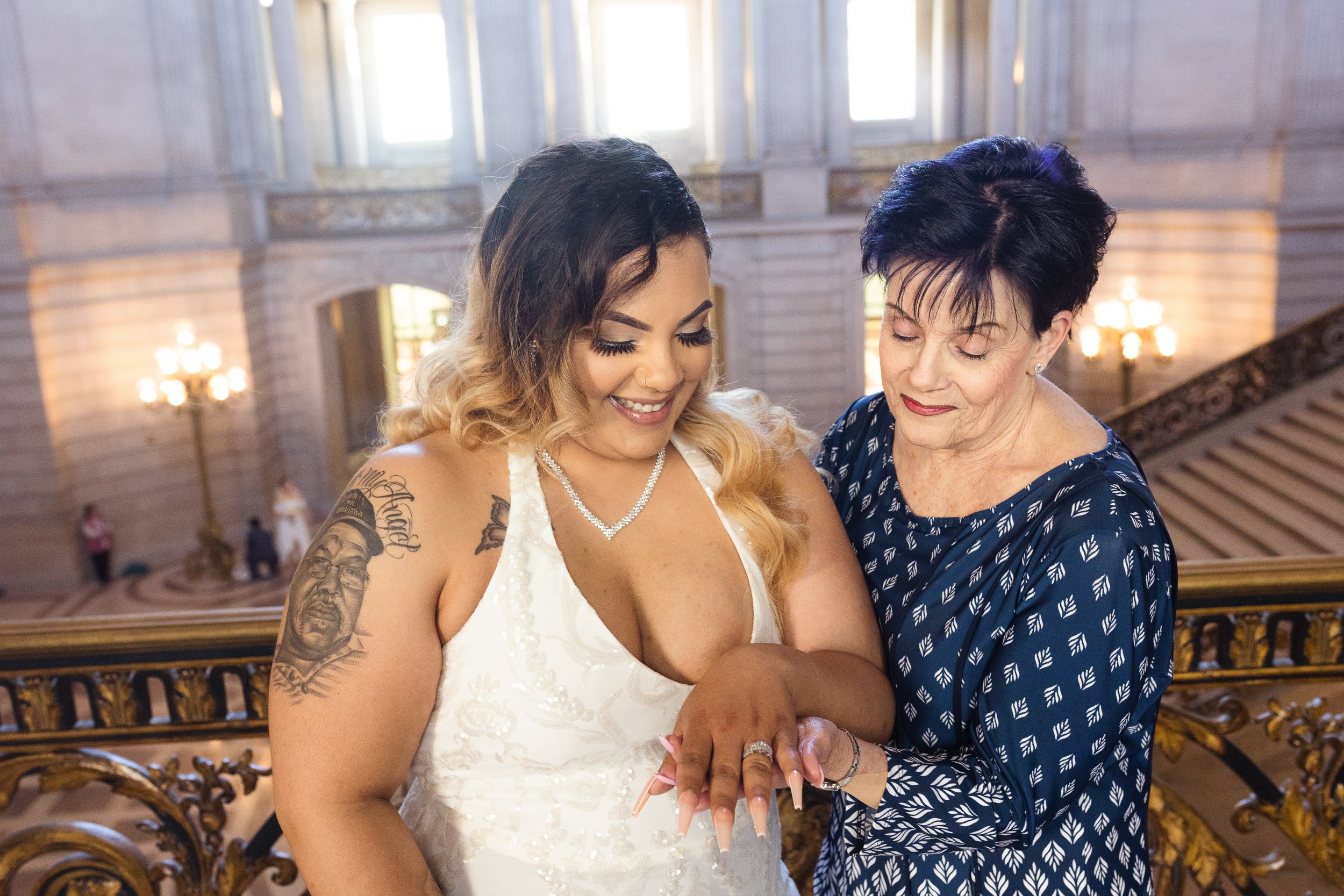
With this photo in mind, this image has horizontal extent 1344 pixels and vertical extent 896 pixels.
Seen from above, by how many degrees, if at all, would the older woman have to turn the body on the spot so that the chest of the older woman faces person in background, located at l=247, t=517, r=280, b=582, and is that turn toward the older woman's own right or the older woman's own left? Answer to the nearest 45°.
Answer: approximately 90° to the older woman's own right

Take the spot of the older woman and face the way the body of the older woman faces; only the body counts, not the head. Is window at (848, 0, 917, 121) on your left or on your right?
on your right

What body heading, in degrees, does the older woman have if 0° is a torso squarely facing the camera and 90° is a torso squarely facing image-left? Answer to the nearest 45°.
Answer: approximately 45°

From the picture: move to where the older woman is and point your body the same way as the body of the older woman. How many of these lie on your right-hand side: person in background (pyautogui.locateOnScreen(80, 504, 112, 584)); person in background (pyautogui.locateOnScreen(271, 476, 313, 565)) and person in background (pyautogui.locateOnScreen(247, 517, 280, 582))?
3

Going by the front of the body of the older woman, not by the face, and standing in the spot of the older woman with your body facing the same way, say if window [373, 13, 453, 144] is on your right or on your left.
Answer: on your right

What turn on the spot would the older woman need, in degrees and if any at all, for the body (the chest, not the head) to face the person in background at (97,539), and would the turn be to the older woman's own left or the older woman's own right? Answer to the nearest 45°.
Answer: approximately 90° to the older woman's own right

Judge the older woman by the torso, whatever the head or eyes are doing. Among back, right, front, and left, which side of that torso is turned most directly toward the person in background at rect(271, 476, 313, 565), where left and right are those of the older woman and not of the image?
right

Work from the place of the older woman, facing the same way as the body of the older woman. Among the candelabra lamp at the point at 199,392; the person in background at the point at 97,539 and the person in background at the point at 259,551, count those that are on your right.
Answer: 3

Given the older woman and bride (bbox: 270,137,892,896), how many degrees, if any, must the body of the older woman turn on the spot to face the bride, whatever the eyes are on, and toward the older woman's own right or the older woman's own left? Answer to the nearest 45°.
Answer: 0° — they already face them

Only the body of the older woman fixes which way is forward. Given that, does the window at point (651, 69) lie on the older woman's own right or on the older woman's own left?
on the older woman's own right

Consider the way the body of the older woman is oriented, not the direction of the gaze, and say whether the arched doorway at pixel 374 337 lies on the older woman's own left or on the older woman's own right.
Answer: on the older woman's own right
